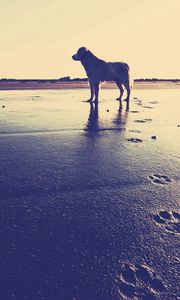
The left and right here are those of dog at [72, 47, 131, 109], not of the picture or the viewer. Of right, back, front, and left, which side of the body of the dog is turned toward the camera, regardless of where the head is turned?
left
